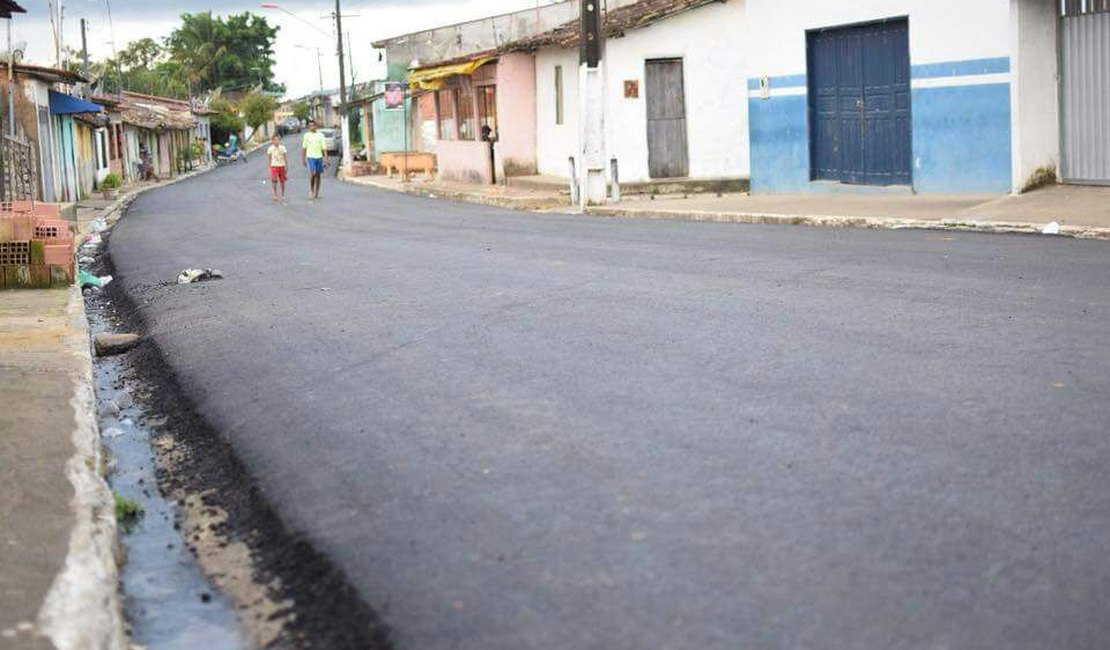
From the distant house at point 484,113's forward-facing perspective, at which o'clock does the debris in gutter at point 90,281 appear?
The debris in gutter is roughly at 11 o'clock from the distant house.

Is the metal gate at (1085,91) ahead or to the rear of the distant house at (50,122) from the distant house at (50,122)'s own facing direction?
ahead

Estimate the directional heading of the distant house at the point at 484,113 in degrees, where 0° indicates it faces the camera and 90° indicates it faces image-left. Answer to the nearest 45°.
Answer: approximately 45°

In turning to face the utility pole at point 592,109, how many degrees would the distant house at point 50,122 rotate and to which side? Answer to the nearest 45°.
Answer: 0° — it already faces it

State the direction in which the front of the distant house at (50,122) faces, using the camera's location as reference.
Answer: facing the viewer and to the right of the viewer

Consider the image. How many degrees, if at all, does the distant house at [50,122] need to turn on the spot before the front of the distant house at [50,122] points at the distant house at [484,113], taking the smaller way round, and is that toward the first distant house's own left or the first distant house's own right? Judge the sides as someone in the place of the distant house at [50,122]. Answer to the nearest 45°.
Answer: approximately 45° to the first distant house's own left

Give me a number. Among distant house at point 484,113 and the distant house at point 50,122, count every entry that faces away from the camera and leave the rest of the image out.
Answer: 0

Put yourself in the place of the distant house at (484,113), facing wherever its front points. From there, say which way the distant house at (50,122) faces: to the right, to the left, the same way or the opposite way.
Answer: the opposite way

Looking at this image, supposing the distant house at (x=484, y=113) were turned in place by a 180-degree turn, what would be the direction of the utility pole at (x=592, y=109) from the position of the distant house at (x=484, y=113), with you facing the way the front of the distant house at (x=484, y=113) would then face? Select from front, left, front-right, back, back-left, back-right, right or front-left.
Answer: back-right

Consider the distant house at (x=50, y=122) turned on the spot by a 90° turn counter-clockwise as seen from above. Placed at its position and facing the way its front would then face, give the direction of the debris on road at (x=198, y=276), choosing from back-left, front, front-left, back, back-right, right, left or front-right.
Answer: back-right

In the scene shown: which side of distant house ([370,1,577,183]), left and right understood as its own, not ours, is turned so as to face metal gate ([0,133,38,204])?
front
